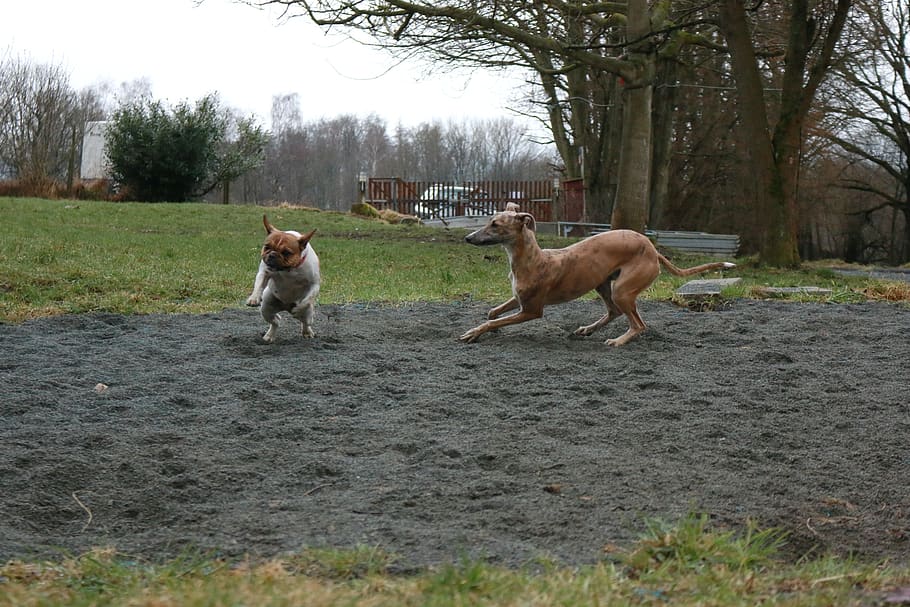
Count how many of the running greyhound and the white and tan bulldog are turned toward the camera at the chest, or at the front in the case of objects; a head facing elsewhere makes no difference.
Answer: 1

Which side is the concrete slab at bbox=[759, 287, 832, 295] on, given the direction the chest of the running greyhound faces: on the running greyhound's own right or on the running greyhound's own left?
on the running greyhound's own right

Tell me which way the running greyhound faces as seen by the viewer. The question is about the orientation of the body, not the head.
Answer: to the viewer's left

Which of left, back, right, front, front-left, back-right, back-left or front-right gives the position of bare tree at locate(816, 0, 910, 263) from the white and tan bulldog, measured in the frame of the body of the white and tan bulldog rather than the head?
back-left

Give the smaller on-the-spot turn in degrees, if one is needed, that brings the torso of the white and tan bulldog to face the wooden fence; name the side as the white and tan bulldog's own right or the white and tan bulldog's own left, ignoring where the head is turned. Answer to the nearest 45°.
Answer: approximately 180°

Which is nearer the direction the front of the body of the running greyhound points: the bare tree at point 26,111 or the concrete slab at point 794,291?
the bare tree

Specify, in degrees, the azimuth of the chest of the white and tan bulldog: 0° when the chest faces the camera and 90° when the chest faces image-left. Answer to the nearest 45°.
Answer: approximately 0°

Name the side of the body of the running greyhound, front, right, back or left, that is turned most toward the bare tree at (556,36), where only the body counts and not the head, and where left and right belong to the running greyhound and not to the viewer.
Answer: right

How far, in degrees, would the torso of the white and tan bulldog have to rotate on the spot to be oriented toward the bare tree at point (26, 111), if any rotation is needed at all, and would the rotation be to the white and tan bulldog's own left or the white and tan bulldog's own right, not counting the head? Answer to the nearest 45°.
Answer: approximately 180°

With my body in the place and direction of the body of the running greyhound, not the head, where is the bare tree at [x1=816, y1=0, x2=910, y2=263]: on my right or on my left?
on my right

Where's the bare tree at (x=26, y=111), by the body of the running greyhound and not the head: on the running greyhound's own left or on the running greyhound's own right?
on the running greyhound's own right

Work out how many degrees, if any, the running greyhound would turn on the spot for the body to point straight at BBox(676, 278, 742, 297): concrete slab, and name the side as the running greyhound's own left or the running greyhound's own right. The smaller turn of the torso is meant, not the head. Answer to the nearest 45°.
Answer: approximately 135° to the running greyhound's own right

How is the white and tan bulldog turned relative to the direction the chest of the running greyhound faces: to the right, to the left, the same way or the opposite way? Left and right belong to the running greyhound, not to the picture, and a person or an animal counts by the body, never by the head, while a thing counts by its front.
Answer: to the left
